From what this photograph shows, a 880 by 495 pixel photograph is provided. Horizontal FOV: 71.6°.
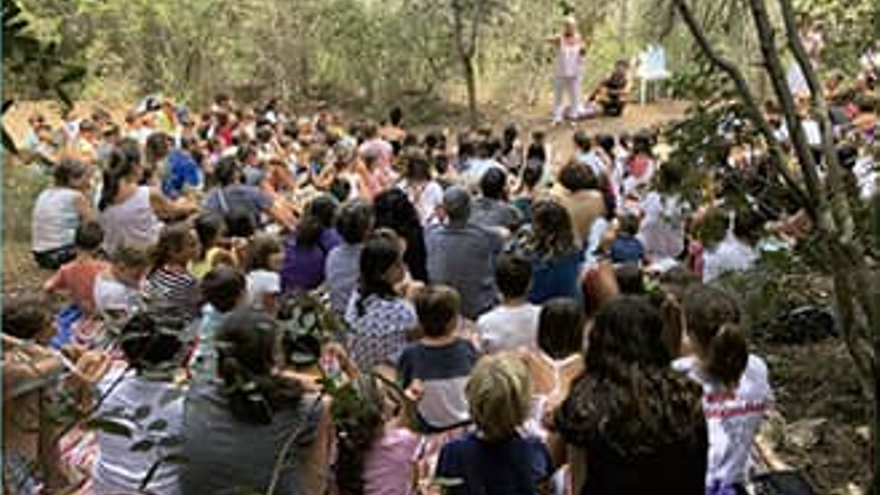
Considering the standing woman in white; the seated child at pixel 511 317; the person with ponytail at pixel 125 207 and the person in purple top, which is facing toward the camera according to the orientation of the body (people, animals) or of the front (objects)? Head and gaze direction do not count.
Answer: the standing woman in white

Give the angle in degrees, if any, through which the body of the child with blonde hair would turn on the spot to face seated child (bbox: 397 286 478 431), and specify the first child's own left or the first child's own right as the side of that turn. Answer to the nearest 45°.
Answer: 0° — they already face them

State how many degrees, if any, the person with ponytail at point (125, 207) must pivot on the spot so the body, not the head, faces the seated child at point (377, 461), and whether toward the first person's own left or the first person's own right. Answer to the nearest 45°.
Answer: approximately 135° to the first person's own right

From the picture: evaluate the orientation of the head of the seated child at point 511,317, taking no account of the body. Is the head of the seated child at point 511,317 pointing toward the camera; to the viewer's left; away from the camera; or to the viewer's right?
away from the camera

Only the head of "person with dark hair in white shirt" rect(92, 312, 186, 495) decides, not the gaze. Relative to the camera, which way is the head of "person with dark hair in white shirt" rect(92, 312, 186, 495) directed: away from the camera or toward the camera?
away from the camera

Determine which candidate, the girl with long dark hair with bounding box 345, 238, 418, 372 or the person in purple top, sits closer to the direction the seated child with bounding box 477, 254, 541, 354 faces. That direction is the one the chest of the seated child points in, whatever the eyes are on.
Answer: the person in purple top

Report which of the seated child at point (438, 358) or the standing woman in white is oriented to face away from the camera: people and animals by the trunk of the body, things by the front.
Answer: the seated child

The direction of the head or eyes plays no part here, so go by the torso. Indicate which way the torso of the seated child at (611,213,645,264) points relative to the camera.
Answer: away from the camera

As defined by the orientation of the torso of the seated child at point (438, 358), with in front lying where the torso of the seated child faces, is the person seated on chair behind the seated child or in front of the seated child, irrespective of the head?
in front

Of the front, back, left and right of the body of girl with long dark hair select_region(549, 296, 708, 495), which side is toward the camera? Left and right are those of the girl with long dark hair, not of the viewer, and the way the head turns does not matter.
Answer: back

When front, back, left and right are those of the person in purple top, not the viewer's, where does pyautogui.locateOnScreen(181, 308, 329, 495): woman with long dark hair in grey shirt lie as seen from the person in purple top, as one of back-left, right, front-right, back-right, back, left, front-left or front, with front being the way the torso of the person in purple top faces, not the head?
back-right

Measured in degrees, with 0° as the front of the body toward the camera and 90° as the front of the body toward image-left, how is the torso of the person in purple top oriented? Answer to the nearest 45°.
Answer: approximately 225°

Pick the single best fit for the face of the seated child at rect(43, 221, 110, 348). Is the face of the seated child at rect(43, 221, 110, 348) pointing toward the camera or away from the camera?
away from the camera

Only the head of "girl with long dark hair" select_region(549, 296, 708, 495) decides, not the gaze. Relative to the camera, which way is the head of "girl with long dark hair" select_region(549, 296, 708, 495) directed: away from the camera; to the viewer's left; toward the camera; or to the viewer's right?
away from the camera
